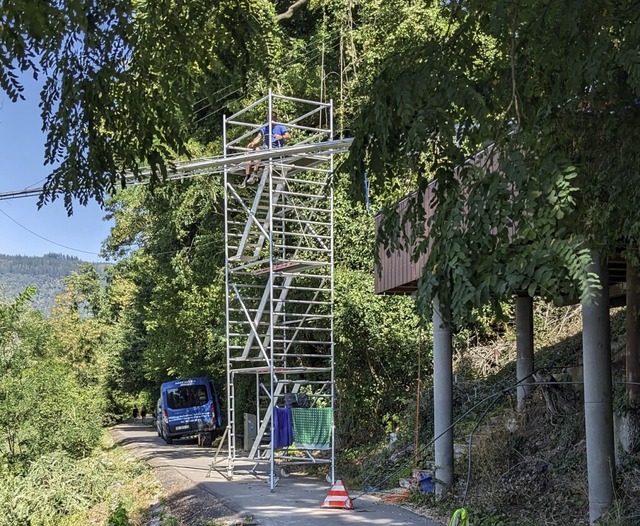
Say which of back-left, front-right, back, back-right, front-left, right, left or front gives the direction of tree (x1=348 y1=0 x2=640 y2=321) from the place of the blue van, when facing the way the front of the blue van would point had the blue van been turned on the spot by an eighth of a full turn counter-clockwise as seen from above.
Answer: back-left
